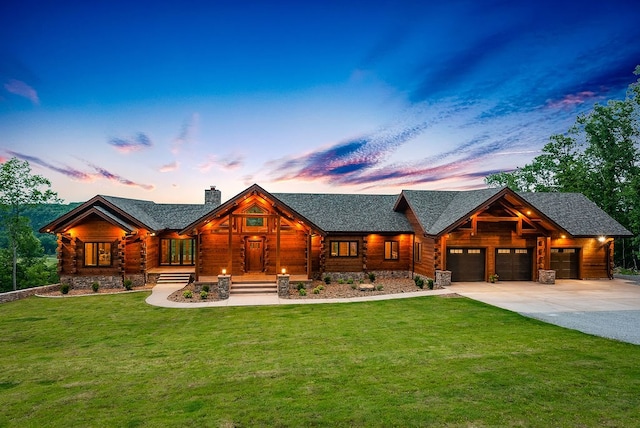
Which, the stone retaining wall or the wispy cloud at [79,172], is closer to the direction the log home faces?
the stone retaining wall

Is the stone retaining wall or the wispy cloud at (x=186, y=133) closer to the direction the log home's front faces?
the stone retaining wall

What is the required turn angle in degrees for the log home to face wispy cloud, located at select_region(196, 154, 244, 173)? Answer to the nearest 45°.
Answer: approximately 135° to its right

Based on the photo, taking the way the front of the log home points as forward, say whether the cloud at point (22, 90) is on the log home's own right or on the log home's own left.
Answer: on the log home's own right

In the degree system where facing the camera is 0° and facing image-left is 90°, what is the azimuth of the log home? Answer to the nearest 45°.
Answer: approximately 0°

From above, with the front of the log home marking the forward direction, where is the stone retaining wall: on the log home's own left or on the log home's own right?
on the log home's own right

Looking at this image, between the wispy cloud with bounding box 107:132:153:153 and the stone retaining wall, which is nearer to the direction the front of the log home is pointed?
the stone retaining wall
